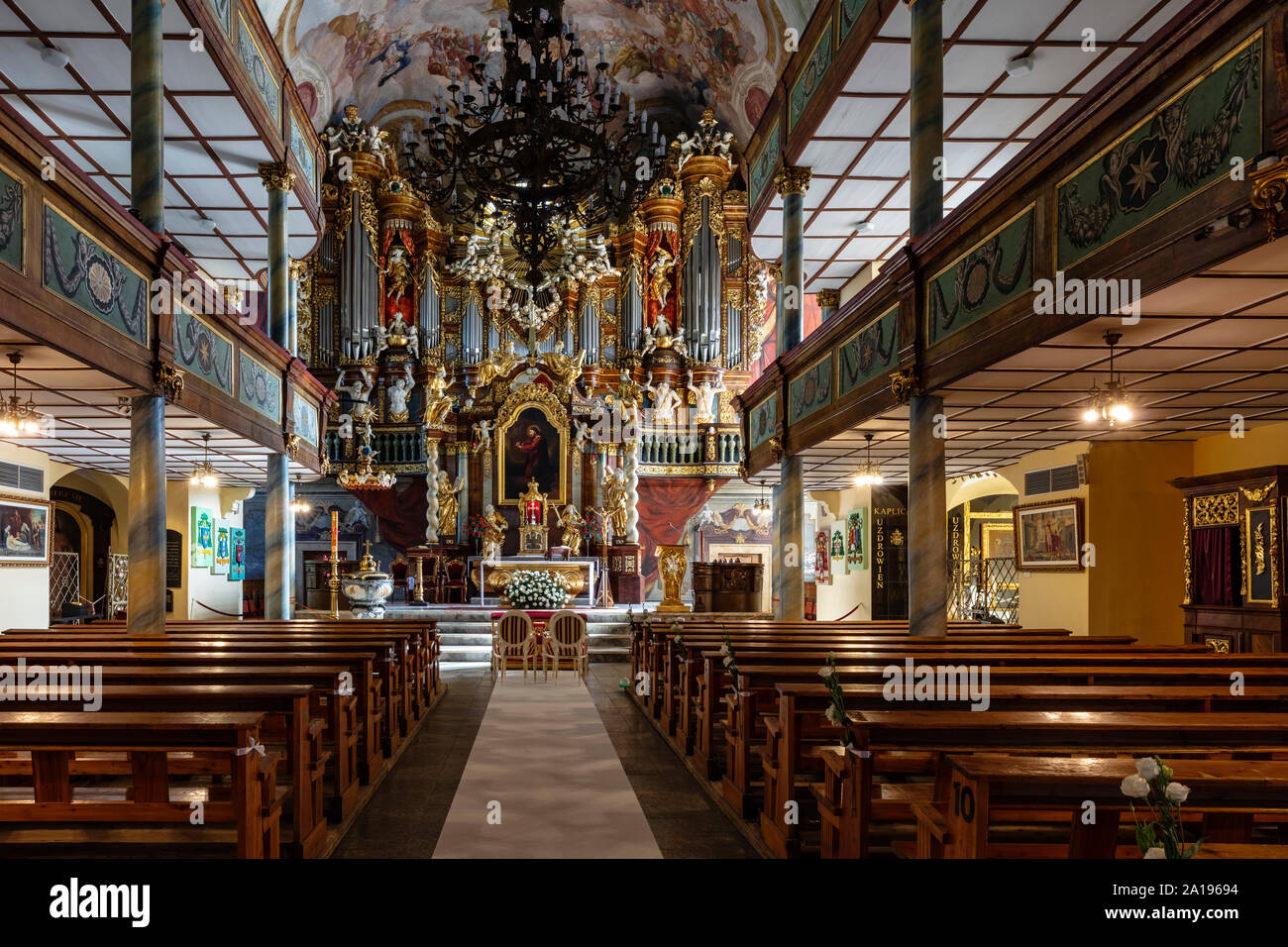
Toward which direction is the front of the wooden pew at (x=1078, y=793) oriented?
away from the camera

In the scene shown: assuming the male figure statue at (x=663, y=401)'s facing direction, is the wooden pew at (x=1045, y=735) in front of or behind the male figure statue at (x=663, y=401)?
in front

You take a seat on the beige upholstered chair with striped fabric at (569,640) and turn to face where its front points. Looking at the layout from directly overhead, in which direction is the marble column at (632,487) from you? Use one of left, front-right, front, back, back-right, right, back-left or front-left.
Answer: front

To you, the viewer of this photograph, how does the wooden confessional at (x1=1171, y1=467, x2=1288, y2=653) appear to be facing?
facing the viewer and to the left of the viewer

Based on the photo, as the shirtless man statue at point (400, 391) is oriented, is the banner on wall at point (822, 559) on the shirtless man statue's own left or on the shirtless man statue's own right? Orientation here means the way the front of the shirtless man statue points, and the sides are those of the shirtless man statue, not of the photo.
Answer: on the shirtless man statue's own left

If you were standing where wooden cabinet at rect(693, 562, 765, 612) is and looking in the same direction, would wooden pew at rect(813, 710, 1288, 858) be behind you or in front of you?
in front

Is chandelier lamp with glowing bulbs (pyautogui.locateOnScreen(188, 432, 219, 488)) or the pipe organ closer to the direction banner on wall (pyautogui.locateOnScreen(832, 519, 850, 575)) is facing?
the chandelier lamp with glowing bulbs

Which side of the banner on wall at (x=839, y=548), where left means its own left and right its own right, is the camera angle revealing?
front

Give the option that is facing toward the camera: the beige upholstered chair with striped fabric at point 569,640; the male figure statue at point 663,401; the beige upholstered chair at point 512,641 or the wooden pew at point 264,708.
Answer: the male figure statue

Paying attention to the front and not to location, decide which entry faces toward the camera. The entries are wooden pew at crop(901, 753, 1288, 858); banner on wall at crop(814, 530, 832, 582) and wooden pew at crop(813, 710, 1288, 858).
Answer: the banner on wall

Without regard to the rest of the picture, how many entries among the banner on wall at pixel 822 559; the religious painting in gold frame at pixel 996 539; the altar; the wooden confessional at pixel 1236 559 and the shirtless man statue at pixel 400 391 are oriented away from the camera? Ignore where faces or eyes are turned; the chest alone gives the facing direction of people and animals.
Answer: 0

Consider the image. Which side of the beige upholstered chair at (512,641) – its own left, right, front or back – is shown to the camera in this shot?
back

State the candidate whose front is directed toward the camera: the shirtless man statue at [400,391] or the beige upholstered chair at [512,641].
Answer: the shirtless man statue

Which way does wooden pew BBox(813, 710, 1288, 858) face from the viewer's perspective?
away from the camera

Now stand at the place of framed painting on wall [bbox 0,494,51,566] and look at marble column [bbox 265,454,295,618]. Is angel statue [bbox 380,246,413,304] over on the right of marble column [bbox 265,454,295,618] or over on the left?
left
